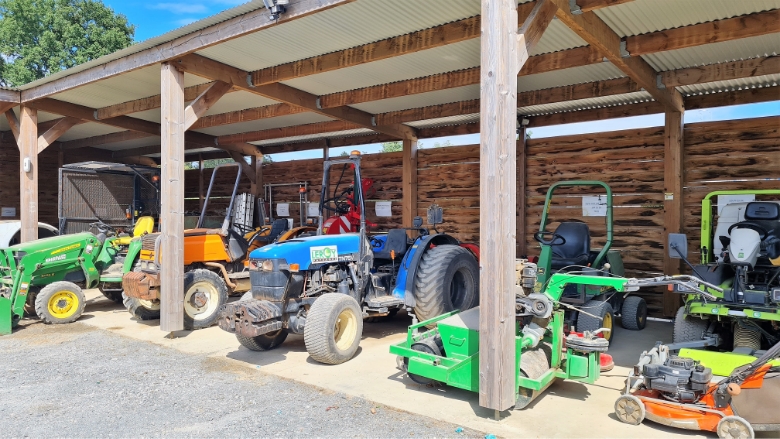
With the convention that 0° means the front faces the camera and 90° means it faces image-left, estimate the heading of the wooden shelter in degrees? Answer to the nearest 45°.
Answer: approximately 45°

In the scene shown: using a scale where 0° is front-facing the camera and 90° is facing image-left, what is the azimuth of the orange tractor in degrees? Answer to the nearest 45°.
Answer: approximately 45°

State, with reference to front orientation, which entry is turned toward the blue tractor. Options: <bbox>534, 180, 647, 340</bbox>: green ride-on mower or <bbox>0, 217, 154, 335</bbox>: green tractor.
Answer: the green ride-on mower

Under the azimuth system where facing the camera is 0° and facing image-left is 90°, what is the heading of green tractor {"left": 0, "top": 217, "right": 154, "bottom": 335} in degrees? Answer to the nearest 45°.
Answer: approximately 90°

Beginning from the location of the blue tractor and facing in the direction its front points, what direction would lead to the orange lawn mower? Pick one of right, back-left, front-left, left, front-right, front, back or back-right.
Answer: left

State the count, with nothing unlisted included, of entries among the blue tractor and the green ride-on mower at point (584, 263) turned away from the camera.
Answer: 0

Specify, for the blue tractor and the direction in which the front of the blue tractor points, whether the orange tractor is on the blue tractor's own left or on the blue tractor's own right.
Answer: on the blue tractor's own right

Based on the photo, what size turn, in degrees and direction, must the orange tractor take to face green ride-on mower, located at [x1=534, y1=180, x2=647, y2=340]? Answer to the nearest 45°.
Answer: approximately 90° to its left

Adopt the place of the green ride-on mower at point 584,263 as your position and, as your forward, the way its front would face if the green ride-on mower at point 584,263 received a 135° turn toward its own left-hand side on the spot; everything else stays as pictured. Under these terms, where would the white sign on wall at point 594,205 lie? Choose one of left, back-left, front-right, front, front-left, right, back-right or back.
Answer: left

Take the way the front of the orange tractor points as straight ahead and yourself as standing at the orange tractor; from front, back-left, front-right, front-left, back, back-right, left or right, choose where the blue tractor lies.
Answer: left

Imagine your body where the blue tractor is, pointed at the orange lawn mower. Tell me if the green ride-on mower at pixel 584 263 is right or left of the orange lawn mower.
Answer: left
